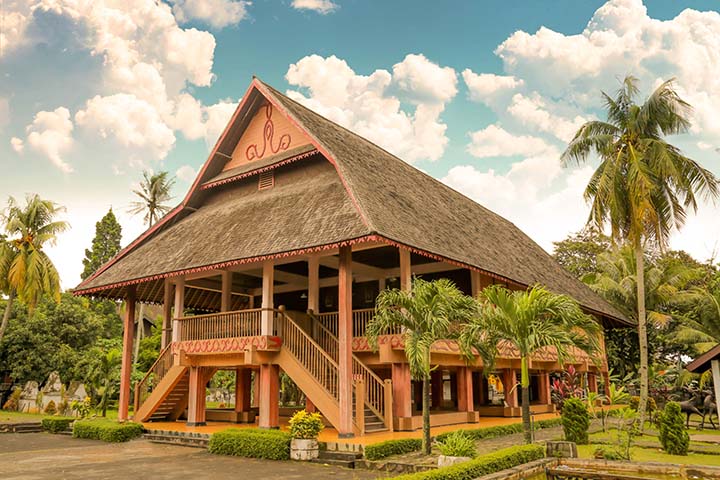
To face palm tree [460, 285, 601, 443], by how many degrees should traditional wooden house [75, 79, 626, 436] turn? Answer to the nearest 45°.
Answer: approximately 90° to its left

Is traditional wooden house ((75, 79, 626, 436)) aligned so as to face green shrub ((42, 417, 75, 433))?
no

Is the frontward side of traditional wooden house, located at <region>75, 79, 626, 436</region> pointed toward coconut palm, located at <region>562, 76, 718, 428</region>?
no

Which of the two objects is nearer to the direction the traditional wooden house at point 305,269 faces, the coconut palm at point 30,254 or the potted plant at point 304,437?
the potted plant

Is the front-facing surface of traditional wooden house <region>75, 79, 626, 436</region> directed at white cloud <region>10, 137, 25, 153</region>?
no

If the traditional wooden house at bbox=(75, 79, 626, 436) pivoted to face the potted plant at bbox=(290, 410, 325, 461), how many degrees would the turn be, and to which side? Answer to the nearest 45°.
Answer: approximately 45° to its left

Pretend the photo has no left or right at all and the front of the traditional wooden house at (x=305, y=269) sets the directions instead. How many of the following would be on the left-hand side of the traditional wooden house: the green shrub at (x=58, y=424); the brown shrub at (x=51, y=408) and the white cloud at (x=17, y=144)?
0

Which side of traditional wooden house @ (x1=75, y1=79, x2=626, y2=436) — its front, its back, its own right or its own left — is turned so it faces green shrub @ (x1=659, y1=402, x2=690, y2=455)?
left

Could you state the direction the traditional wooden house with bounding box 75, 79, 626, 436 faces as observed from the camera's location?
facing the viewer and to the left of the viewer

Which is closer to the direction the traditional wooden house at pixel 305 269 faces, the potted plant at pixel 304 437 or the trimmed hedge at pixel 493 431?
the potted plant

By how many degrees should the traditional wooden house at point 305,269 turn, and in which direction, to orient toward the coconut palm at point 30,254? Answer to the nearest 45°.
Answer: approximately 90° to its right
